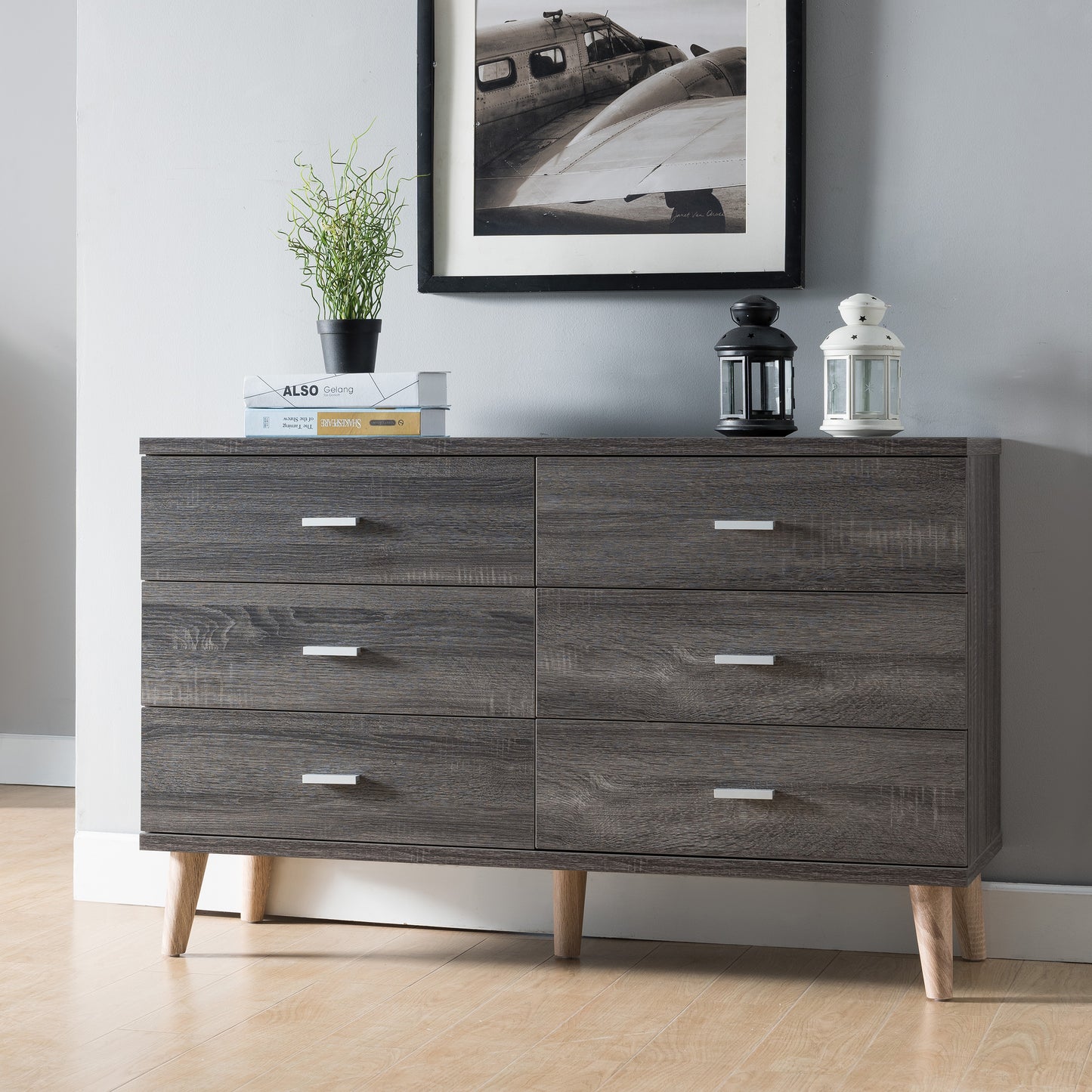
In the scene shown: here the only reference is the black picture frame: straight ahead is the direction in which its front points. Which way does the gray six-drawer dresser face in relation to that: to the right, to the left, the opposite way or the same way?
the same way

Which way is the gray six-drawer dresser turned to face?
toward the camera

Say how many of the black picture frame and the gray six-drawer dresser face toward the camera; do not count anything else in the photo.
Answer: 2

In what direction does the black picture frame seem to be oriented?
toward the camera
